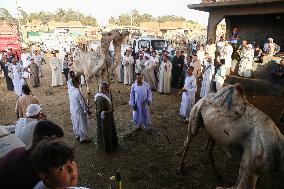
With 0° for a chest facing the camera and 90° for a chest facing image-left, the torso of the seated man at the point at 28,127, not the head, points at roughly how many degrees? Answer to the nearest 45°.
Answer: approximately 225°

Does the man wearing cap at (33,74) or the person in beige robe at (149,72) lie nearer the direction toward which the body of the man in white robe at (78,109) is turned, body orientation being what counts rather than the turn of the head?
the person in beige robe

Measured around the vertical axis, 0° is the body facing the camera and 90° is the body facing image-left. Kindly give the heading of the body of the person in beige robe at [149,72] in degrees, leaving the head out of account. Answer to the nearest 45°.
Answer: approximately 45°

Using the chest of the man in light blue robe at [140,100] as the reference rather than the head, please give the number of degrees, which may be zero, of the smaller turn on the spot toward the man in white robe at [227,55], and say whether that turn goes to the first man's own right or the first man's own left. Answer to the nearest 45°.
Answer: approximately 135° to the first man's own left

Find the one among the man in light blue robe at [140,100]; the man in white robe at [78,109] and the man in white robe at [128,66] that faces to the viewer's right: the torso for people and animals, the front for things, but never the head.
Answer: the man in white robe at [78,109]

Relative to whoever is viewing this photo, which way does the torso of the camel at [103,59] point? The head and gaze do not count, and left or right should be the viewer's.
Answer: facing to the right of the viewer

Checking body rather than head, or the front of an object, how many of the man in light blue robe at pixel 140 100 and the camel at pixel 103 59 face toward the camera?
1

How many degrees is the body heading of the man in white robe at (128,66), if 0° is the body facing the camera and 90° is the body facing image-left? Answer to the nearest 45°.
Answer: approximately 0°

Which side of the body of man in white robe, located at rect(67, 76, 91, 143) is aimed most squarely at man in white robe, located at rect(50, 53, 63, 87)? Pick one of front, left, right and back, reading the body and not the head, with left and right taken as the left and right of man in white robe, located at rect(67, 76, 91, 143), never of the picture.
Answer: left

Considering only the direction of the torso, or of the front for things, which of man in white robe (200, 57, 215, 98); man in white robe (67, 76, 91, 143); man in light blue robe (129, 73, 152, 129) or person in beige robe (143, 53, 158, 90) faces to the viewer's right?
man in white robe (67, 76, 91, 143)

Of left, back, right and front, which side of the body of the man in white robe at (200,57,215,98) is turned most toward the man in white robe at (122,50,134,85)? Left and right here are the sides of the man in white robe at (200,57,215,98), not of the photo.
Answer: right
